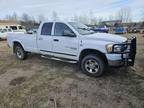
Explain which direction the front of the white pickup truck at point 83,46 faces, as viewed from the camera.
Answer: facing the viewer and to the right of the viewer
